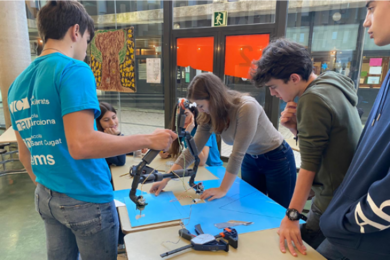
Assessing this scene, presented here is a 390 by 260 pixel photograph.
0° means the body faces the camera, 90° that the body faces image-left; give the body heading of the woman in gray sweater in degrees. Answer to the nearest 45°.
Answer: approximately 45°

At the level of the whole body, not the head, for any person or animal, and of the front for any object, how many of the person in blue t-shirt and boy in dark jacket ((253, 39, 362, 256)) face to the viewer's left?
1

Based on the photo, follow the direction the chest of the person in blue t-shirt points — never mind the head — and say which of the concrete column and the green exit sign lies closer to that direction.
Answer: the green exit sign

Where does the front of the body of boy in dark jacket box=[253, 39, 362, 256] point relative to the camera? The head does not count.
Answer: to the viewer's left

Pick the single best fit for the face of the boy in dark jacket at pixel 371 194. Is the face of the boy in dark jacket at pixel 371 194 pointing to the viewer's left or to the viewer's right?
to the viewer's left

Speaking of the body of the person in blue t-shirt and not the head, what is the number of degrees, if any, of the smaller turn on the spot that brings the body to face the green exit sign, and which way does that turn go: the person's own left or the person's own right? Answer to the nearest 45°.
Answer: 0° — they already face it

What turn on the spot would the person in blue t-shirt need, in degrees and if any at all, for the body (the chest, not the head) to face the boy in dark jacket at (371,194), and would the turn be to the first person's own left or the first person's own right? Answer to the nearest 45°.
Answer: approximately 90° to the first person's own right

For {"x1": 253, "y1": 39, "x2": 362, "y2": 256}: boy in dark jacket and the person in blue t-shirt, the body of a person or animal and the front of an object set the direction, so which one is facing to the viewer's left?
the boy in dark jacket

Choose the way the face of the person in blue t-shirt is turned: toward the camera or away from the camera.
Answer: away from the camera

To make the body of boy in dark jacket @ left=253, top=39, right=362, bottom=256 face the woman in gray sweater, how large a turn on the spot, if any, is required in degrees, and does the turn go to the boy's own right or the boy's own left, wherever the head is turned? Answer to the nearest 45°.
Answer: approximately 45° to the boy's own right

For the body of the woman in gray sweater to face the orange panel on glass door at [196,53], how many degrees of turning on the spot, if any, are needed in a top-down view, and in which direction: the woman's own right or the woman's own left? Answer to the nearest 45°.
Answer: approximately 135° to the woman's own right

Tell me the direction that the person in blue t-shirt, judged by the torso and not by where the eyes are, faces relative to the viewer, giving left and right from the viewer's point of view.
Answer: facing away from the viewer and to the right of the viewer

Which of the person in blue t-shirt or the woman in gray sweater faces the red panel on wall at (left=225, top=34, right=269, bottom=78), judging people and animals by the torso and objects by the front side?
the person in blue t-shirt

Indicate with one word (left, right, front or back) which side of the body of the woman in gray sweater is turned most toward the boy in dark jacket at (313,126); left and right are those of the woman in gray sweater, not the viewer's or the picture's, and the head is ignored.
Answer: left

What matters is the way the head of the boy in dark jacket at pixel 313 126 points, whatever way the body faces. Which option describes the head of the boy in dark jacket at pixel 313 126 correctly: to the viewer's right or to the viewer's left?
to the viewer's left
